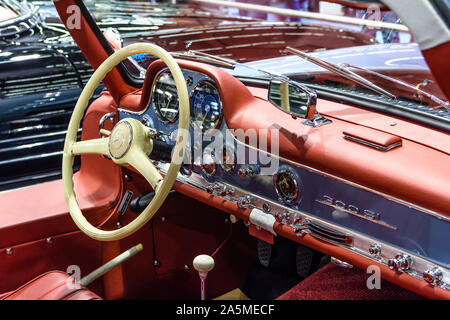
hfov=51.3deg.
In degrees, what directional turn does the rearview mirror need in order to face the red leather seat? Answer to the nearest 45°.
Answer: approximately 45° to its right

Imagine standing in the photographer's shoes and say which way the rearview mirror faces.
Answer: facing the viewer and to the left of the viewer
